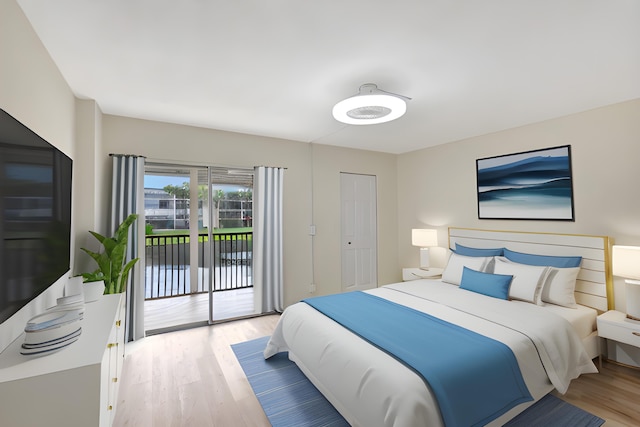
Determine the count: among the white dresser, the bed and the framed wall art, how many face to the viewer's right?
1

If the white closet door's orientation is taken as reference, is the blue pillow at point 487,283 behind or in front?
in front

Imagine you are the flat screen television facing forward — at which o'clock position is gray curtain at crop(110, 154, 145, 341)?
The gray curtain is roughly at 10 o'clock from the flat screen television.

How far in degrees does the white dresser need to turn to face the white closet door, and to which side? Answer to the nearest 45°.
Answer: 0° — it already faces it

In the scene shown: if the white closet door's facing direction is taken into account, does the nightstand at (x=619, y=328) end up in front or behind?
in front

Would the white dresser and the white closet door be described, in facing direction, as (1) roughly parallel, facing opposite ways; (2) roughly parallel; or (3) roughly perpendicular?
roughly perpendicular

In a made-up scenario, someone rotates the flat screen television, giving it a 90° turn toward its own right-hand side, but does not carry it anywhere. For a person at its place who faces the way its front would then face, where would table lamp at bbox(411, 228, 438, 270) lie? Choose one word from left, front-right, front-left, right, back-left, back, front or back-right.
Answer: left

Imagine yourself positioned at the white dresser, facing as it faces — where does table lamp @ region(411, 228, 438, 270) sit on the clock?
The table lamp is roughly at 12 o'clock from the white dresser.

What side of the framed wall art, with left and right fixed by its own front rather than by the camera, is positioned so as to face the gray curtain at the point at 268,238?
front

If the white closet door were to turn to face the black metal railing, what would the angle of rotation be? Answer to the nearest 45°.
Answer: approximately 135° to its right

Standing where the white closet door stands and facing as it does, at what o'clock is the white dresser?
The white dresser is roughly at 2 o'clock from the white closet door.

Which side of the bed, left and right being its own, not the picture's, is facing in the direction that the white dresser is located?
front

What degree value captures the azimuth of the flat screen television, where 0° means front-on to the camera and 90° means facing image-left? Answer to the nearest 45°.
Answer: approximately 270°

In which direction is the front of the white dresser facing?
to the viewer's right

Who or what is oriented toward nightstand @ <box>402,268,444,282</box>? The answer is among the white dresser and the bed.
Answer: the white dresser

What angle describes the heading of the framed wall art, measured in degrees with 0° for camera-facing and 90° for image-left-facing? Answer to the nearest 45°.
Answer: approximately 45°
